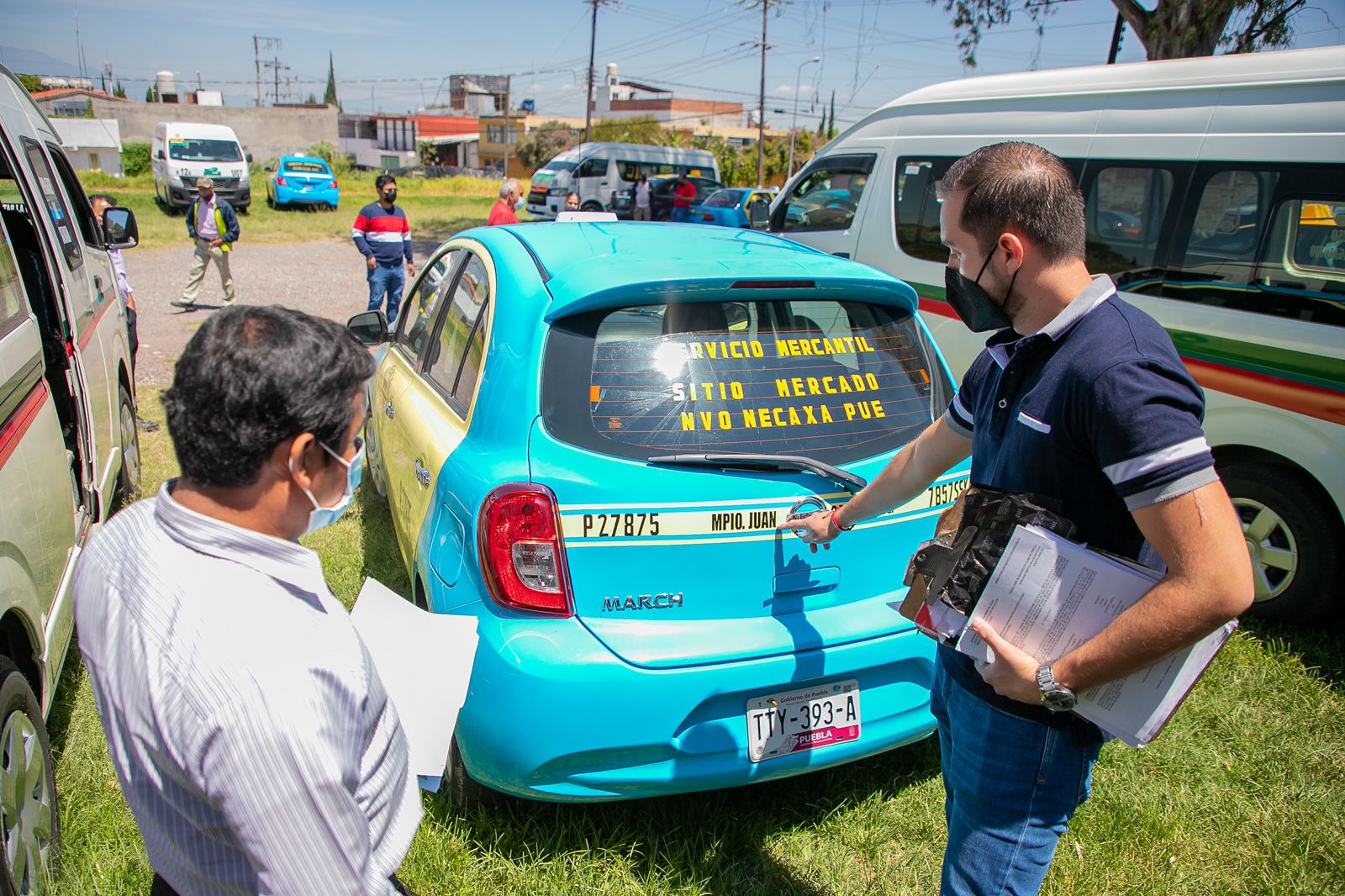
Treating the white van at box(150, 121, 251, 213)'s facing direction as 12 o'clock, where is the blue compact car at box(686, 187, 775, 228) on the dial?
The blue compact car is roughly at 10 o'clock from the white van.

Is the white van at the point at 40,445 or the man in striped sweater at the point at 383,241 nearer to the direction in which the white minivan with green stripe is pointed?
the man in striped sweater

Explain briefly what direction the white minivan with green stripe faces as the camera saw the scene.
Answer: facing away from the viewer and to the left of the viewer

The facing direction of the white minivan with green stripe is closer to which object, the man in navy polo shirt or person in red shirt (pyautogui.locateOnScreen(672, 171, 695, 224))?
the person in red shirt

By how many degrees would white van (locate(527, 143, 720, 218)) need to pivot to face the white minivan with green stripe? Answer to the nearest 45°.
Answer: approximately 45° to its left

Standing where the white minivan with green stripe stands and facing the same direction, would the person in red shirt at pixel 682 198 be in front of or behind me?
in front

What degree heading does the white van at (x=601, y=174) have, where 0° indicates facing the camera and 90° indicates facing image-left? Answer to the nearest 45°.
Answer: approximately 45°

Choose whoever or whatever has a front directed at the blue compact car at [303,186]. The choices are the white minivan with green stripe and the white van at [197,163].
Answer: the white minivan with green stripe

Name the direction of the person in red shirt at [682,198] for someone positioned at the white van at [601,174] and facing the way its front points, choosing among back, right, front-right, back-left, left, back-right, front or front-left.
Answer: left

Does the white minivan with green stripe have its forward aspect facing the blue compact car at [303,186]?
yes

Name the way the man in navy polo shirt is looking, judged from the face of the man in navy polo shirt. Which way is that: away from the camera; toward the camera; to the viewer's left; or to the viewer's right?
to the viewer's left
